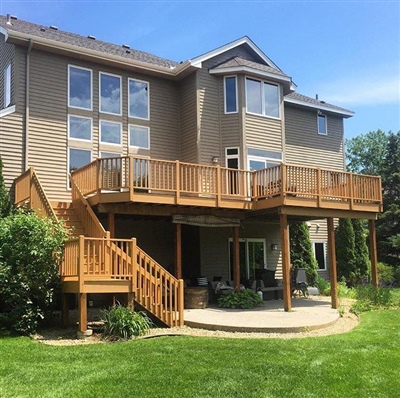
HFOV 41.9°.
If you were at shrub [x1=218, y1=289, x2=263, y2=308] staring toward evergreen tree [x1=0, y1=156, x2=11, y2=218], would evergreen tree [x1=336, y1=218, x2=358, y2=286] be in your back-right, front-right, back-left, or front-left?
back-right

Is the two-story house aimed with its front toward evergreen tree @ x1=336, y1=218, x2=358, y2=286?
no

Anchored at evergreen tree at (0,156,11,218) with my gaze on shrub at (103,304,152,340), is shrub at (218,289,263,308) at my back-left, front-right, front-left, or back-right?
front-left

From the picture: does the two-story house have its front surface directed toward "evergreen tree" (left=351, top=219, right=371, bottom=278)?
no

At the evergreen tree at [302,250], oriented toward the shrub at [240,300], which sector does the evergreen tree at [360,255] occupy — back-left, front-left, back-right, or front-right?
back-left
